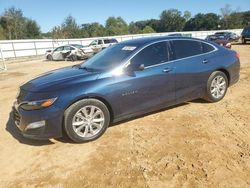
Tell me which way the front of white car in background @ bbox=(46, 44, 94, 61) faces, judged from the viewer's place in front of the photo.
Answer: facing away from the viewer and to the left of the viewer

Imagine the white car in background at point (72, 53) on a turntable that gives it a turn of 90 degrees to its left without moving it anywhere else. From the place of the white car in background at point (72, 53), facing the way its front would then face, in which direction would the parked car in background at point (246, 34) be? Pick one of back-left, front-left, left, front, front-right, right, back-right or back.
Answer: back-left

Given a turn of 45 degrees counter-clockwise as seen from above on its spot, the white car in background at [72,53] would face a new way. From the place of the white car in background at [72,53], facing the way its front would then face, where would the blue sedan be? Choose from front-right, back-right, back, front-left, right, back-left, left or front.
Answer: left

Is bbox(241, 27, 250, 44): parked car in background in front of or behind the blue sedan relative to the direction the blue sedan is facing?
behind

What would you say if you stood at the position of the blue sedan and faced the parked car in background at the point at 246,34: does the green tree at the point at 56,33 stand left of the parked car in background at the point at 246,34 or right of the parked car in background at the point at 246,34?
left

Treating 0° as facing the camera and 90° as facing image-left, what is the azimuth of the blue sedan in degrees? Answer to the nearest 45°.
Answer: approximately 45°

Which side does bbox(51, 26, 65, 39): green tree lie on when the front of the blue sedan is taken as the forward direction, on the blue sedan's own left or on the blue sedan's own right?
on the blue sedan's own right
